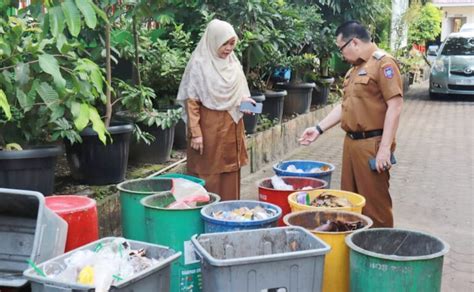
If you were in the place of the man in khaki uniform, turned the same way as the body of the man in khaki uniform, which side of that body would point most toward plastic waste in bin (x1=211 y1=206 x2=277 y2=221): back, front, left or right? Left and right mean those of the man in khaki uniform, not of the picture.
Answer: front

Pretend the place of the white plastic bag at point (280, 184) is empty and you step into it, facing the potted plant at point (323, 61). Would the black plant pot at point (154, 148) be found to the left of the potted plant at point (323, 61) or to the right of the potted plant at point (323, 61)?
left

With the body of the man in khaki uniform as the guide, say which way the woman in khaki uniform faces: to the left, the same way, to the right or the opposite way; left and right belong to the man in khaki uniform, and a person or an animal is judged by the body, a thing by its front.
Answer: to the left

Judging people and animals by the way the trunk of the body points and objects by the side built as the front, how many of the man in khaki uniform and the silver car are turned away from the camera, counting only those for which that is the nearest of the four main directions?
0

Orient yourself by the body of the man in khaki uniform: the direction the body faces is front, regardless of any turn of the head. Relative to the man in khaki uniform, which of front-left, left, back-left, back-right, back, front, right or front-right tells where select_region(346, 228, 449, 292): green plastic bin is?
front-left

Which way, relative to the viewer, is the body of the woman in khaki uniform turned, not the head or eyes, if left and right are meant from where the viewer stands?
facing the viewer and to the right of the viewer

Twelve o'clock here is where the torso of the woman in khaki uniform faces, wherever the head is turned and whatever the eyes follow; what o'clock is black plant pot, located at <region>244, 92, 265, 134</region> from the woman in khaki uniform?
The black plant pot is roughly at 8 o'clock from the woman in khaki uniform.

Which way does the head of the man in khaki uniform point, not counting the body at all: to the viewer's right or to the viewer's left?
to the viewer's left

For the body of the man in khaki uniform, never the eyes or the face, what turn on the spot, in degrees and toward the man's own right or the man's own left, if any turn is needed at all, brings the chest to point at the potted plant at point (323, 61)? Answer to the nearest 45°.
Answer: approximately 135° to the man's own right

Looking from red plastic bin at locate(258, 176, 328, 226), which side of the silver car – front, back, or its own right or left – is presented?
front

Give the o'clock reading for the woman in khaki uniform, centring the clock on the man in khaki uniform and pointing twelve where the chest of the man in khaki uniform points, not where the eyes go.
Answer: The woman in khaki uniform is roughly at 2 o'clock from the man in khaki uniform.

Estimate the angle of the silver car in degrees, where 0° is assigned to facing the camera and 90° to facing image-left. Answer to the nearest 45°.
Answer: approximately 0°

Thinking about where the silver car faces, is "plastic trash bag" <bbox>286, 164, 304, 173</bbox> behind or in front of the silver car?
in front

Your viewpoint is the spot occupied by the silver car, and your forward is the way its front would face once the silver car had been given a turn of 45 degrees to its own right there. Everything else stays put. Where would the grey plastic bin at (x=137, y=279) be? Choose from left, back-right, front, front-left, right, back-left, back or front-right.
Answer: front-left
